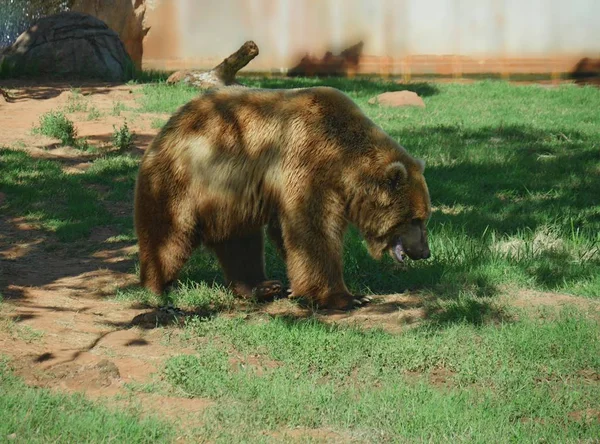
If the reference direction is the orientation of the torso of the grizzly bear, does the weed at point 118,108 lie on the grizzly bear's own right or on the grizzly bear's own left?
on the grizzly bear's own left

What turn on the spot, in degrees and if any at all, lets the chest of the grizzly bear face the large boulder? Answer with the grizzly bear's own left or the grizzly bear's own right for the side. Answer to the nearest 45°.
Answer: approximately 90° to the grizzly bear's own left

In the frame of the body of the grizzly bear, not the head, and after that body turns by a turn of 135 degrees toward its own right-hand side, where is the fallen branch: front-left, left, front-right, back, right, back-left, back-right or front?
back-right

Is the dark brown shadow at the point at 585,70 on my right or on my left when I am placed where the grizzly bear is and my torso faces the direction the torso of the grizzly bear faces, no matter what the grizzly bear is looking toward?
on my left

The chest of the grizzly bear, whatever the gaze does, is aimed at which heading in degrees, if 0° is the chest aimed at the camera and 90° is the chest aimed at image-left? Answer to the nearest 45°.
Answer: approximately 270°

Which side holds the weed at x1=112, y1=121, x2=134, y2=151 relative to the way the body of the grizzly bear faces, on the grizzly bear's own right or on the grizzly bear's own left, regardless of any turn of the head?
on the grizzly bear's own left

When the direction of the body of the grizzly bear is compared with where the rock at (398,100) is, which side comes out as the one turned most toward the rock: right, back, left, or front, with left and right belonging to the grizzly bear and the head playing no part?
left

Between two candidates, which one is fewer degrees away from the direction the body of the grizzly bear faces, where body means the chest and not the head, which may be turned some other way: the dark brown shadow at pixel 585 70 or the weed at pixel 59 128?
the dark brown shadow

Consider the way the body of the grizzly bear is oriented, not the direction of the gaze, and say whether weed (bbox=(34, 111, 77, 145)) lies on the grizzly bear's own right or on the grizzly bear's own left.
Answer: on the grizzly bear's own left

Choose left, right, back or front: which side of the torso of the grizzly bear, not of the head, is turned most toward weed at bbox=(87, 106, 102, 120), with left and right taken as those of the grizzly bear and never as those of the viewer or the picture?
left
